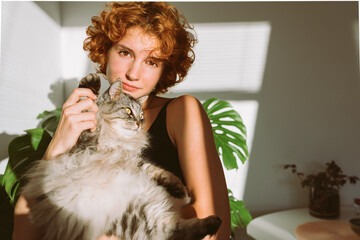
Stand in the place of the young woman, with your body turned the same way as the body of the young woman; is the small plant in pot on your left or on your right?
on your left

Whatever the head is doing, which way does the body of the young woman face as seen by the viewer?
toward the camera
